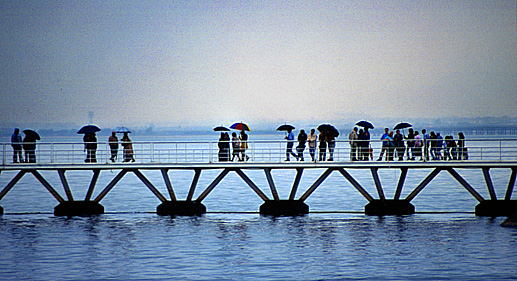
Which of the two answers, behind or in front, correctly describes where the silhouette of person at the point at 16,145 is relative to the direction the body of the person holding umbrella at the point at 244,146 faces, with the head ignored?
in front
